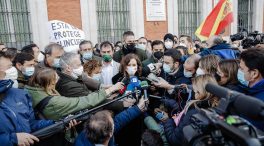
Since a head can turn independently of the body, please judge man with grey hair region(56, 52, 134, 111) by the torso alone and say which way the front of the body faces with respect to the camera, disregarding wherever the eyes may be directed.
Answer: to the viewer's right

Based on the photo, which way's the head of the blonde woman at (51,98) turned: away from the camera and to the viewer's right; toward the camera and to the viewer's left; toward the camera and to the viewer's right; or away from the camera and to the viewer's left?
away from the camera and to the viewer's right

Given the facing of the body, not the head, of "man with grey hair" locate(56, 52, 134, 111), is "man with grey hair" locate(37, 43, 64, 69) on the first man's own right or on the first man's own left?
on the first man's own left

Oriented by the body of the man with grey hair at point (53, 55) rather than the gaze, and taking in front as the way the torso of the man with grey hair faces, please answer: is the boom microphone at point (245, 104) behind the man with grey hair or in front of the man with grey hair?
in front

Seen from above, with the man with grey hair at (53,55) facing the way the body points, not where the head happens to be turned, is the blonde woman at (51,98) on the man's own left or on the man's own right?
on the man's own right

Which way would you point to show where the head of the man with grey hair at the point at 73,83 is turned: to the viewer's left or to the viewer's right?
to the viewer's right

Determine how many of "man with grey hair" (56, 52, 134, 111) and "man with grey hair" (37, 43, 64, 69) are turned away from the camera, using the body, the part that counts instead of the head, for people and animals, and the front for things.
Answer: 0

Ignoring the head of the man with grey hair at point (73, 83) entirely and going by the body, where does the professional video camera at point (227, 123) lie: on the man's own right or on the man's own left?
on the man's own right

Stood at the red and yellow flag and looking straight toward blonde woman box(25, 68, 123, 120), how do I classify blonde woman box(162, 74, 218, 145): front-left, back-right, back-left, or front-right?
front-left

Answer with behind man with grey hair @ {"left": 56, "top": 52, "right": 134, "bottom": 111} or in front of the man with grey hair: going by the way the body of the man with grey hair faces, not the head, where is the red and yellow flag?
in front

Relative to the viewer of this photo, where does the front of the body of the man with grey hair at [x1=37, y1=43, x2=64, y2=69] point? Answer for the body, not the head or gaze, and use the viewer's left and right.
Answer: facing the viewer and to the right of the viewer

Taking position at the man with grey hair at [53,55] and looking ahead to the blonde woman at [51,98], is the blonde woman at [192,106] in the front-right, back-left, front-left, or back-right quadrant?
front-left

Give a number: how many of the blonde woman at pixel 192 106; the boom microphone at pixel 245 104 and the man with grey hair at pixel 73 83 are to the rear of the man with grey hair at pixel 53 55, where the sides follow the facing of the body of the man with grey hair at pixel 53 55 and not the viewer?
0
